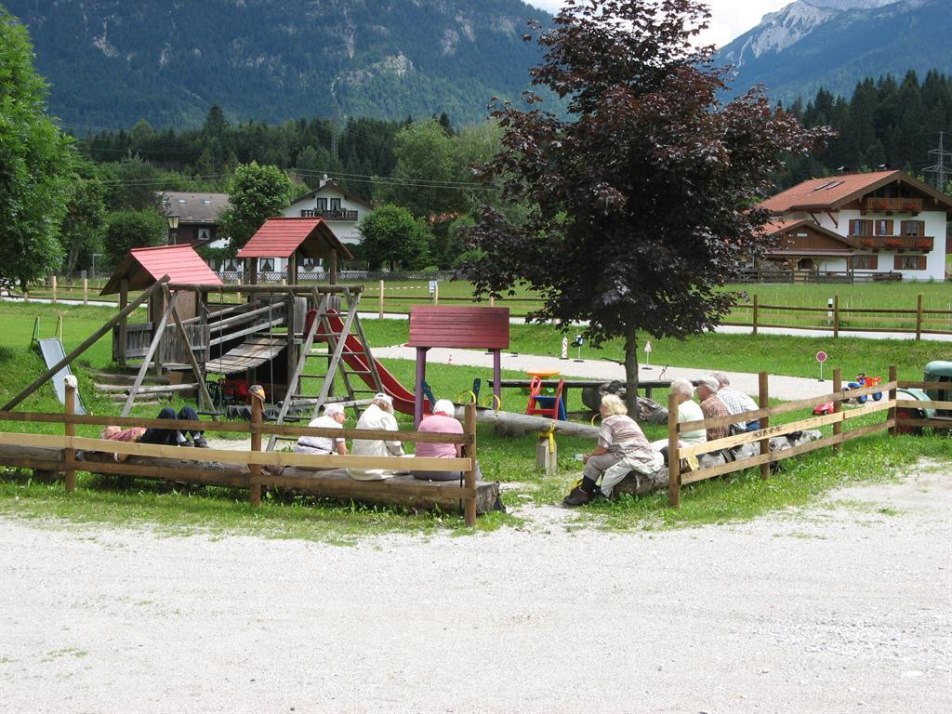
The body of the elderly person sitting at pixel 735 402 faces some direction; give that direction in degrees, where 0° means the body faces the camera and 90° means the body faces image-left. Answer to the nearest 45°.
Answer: approximately 135°

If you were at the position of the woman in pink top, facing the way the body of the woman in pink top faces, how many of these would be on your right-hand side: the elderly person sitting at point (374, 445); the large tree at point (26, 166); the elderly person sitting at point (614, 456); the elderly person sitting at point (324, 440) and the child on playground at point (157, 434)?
1

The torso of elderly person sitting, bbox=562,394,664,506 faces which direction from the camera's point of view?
to the viewer's left

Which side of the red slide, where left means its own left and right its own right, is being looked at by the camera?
right

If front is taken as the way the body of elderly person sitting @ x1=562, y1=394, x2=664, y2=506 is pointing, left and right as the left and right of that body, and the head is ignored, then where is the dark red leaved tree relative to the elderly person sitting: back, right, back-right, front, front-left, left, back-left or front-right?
right

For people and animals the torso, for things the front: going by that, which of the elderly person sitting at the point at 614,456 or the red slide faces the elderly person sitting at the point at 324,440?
the elderly person sitting at the point at 614,456

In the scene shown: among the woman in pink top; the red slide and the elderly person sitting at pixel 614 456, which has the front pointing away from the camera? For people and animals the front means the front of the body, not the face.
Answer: the woman in pink top

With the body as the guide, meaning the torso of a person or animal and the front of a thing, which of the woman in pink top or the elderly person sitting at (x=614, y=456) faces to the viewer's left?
the elderly person sitting

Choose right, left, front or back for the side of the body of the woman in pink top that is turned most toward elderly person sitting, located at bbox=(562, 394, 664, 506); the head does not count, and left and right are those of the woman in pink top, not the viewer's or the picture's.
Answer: right

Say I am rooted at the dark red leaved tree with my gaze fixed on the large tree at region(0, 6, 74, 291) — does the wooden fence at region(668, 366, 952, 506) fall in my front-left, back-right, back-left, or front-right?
back-left

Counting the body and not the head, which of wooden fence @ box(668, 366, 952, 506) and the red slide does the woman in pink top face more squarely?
the red slide

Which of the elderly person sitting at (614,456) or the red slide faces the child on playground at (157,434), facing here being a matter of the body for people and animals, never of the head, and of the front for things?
the elderly person sitting

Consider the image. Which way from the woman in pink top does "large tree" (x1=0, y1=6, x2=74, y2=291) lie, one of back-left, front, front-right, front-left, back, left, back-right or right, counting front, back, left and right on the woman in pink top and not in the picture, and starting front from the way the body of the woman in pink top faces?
front-left

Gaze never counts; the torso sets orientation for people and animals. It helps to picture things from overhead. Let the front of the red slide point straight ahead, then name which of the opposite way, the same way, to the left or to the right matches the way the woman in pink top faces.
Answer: to the left

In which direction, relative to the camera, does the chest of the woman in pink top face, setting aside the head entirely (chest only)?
away from the camera

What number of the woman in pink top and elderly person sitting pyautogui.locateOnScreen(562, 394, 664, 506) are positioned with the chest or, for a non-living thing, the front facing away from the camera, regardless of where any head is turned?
1

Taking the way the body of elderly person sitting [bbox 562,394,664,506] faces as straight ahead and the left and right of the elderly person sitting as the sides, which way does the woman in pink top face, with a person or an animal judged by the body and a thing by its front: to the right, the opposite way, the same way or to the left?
to the right

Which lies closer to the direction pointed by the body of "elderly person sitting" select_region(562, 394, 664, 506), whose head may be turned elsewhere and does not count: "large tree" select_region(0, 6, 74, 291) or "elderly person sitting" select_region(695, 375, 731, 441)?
the large tree
